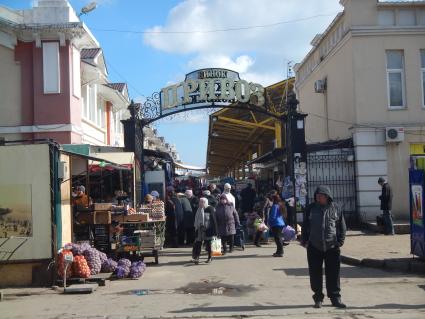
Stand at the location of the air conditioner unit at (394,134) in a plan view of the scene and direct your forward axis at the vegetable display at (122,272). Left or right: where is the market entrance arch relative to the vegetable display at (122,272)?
right

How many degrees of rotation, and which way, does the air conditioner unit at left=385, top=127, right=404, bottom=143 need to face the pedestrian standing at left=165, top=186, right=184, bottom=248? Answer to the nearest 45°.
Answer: approximately 45° to its right

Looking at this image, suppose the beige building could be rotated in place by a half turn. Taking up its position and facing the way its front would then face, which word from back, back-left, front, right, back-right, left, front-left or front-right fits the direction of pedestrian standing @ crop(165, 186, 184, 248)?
back-left
